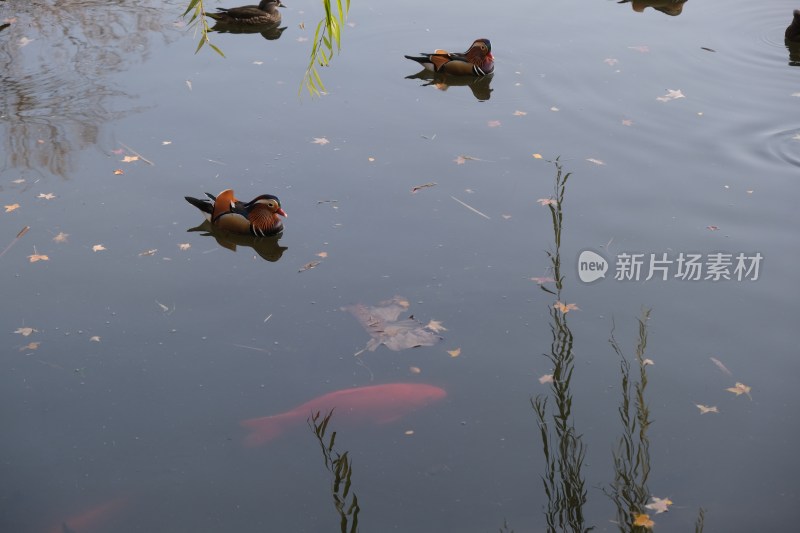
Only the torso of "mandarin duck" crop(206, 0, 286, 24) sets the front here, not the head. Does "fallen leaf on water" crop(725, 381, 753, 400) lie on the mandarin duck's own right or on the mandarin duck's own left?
on the mandarin duck's own right

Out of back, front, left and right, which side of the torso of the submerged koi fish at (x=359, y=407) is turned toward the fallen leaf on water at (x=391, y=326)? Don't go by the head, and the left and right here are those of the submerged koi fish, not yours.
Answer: left

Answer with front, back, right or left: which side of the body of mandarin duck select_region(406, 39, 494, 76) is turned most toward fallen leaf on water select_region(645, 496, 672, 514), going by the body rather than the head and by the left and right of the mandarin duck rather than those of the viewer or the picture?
right

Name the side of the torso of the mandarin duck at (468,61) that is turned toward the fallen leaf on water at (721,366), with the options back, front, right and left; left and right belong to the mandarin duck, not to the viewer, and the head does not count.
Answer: right

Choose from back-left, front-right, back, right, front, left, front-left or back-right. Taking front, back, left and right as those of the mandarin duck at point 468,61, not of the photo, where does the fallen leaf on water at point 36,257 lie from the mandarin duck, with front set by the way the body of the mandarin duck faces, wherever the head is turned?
back-right

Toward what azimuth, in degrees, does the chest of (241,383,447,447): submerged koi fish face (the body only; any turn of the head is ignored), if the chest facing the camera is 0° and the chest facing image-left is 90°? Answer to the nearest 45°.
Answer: approximately 270°

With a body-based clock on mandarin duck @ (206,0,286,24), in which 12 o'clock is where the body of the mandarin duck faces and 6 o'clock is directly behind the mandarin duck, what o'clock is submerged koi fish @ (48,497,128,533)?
The submerged koi fish is roughly at 3 o'clock from the mandarin duck.

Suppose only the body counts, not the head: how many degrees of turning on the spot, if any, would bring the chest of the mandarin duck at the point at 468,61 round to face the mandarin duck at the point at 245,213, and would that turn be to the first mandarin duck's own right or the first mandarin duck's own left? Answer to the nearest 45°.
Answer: approximately 135° to the first mandarin duck's own right

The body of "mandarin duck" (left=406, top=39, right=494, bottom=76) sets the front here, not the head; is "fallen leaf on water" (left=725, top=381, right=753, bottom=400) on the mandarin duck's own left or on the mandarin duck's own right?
on the mandarin duck's own right

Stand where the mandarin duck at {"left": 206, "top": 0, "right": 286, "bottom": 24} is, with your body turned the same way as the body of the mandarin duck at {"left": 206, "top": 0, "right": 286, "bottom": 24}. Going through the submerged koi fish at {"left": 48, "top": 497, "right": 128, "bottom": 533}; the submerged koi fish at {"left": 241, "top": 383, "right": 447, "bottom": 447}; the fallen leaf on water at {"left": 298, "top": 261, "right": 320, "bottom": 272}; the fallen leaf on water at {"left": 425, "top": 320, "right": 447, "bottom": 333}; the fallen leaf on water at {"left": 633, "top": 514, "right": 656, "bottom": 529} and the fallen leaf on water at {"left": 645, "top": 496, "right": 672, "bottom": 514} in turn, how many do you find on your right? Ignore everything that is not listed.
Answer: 6

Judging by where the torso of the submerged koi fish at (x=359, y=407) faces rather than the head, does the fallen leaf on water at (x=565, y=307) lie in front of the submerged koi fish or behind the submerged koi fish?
in front

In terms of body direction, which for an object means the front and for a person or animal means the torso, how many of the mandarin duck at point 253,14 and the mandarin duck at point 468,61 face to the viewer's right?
2

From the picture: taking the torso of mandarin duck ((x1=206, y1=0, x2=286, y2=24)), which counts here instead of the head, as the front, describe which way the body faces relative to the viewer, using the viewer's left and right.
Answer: facing to the right of the viewer

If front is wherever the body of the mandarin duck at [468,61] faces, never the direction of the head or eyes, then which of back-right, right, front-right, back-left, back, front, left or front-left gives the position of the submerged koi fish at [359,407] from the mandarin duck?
right

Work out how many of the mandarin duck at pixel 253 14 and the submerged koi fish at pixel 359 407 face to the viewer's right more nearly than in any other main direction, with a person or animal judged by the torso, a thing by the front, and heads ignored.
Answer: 2

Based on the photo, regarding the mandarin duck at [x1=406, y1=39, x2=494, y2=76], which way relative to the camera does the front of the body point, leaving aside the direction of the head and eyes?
to the viewer's right

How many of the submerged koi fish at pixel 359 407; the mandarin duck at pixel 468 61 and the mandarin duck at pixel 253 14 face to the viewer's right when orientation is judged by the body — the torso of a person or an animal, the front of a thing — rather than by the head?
3
